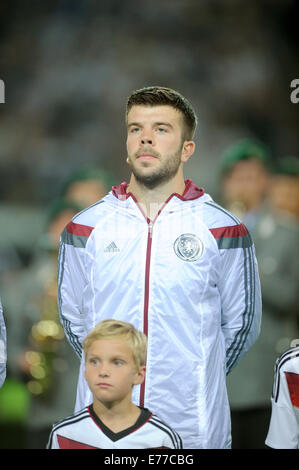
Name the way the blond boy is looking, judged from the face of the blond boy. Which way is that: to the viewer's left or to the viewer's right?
to the viewer's left

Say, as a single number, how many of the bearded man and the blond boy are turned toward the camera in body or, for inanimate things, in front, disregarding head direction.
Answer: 2

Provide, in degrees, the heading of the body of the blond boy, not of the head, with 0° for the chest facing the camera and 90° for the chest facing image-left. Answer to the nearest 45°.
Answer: approximately 0°

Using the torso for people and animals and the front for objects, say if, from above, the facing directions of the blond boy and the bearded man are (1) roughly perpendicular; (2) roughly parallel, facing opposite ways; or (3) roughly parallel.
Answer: roughly parallel
